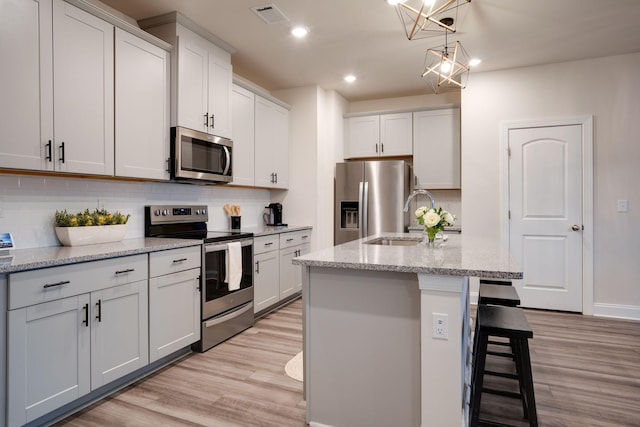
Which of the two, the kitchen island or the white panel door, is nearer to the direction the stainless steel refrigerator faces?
the kitchen island

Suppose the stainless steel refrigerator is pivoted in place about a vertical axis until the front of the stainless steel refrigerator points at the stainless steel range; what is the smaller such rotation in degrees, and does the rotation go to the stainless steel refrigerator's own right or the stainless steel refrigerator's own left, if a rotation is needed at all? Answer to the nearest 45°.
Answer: approximately 45° to the stainless steel refrigerator's own right

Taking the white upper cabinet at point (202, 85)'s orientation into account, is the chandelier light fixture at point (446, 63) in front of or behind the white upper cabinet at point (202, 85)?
in front

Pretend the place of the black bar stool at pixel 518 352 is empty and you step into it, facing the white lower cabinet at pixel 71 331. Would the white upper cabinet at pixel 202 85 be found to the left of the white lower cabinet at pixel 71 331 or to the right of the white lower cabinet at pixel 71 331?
right

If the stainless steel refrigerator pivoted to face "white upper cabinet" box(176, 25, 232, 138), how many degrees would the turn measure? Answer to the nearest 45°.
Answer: approximately 45° to its right

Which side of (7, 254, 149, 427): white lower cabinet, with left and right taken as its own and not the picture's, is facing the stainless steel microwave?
left

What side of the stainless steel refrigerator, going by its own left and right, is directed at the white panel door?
left

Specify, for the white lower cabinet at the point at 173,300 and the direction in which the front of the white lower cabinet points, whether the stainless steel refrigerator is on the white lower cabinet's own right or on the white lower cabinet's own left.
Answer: on the white lower cabinet's own left

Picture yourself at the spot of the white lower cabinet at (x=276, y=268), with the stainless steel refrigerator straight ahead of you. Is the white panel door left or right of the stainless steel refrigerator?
right

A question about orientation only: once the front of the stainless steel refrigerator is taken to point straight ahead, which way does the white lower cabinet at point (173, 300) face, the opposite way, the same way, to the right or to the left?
to the left

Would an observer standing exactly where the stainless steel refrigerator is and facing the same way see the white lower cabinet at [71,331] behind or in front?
in front

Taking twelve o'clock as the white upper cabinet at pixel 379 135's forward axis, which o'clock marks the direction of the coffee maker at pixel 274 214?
The coffee maker is roughly at 2 o'clock from the white upper cabinet.

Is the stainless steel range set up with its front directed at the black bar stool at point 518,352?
yes
